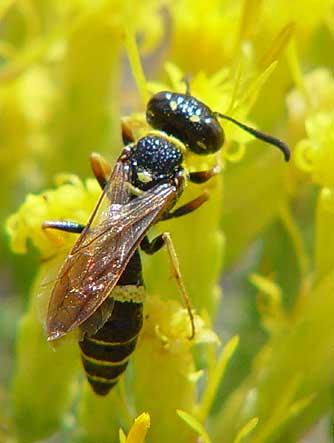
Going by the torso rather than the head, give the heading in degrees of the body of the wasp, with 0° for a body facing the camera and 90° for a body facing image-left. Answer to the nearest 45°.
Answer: approximately 225°
